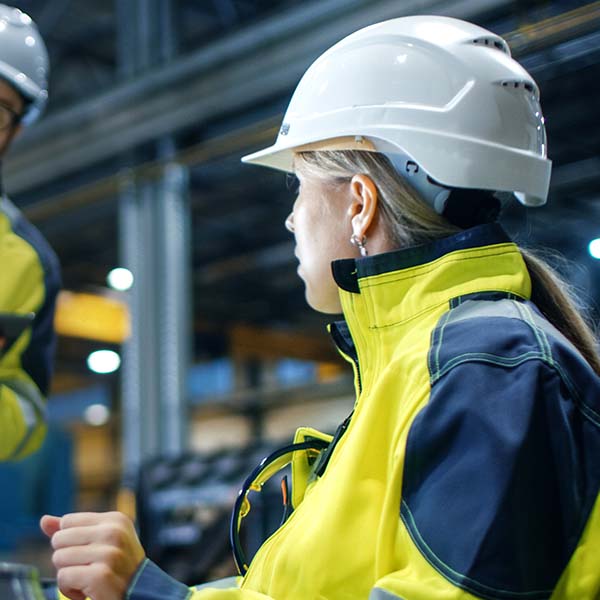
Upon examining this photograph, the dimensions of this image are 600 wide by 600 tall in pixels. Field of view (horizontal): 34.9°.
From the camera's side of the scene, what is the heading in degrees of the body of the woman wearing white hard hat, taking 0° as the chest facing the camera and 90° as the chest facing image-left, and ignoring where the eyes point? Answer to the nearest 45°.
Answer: approximately 90°
